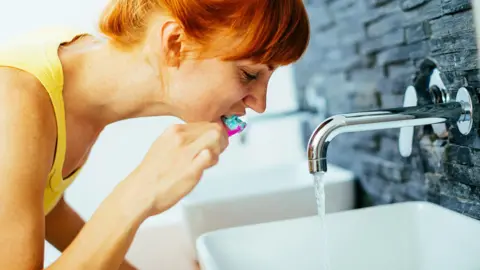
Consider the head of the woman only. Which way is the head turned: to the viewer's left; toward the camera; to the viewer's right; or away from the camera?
to the viewer's right

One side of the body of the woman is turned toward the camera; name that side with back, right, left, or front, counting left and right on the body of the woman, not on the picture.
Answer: right

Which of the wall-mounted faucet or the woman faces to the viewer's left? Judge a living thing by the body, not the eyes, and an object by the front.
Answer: the wall-mounted faucet

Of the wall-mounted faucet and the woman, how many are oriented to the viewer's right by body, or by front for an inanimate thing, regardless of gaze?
1

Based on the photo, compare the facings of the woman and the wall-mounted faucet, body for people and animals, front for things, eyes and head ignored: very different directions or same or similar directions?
very different directions

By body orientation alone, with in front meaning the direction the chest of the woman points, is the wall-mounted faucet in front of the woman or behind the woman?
in front

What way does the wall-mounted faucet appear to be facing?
to the viewer's left
